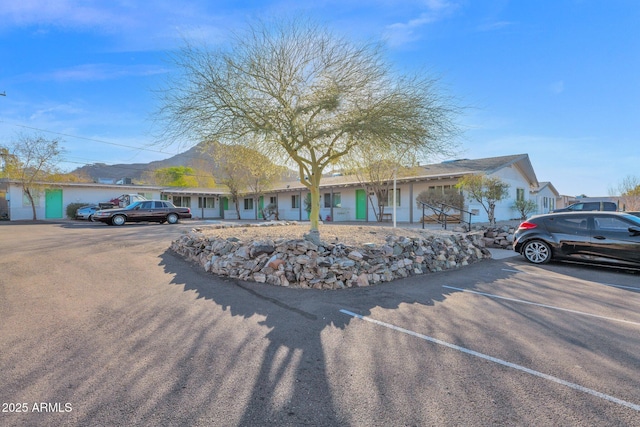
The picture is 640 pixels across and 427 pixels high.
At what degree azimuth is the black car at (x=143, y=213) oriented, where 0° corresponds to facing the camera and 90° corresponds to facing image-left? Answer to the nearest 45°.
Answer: approximately 90°

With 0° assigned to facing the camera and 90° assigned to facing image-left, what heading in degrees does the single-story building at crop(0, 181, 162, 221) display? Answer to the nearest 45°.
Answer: approximately 0°

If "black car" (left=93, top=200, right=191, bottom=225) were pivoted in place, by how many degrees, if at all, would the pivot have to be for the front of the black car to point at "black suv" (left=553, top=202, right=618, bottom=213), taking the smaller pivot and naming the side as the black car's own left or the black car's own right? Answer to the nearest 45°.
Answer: approximately 135° to the black car's own left

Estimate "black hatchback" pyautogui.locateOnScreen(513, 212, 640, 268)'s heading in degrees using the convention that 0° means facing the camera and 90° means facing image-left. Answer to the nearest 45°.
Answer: approximately 270°

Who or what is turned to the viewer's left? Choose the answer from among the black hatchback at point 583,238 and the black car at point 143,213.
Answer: the black car
